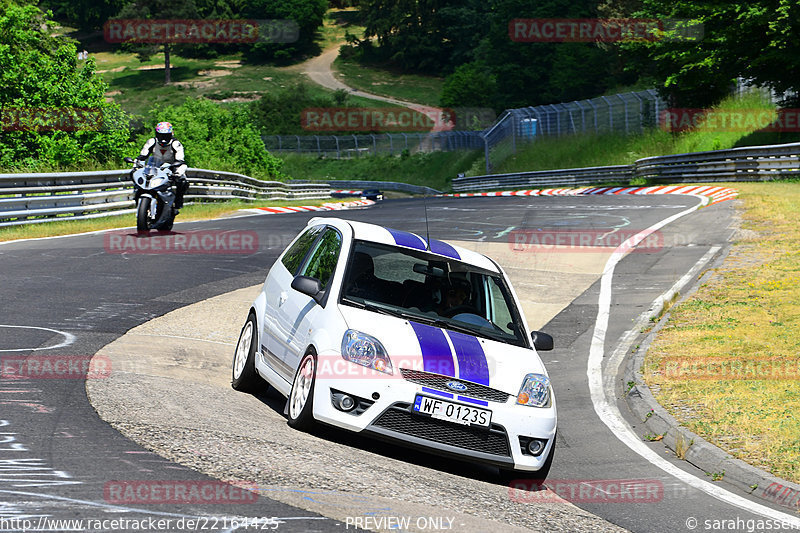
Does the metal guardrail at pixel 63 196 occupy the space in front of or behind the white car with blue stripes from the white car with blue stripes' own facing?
behind

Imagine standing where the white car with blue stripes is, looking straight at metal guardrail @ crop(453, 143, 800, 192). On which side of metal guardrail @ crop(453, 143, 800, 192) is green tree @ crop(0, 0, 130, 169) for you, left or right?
left

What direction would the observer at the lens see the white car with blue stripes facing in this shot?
facing the viewer and to the right of the viewer

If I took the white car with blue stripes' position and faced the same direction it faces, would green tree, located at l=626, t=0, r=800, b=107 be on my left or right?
on my left

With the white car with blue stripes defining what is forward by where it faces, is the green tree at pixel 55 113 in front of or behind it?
behind

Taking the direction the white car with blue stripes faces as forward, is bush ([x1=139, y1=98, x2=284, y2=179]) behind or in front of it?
behind

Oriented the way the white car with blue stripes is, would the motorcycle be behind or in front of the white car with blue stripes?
behind
